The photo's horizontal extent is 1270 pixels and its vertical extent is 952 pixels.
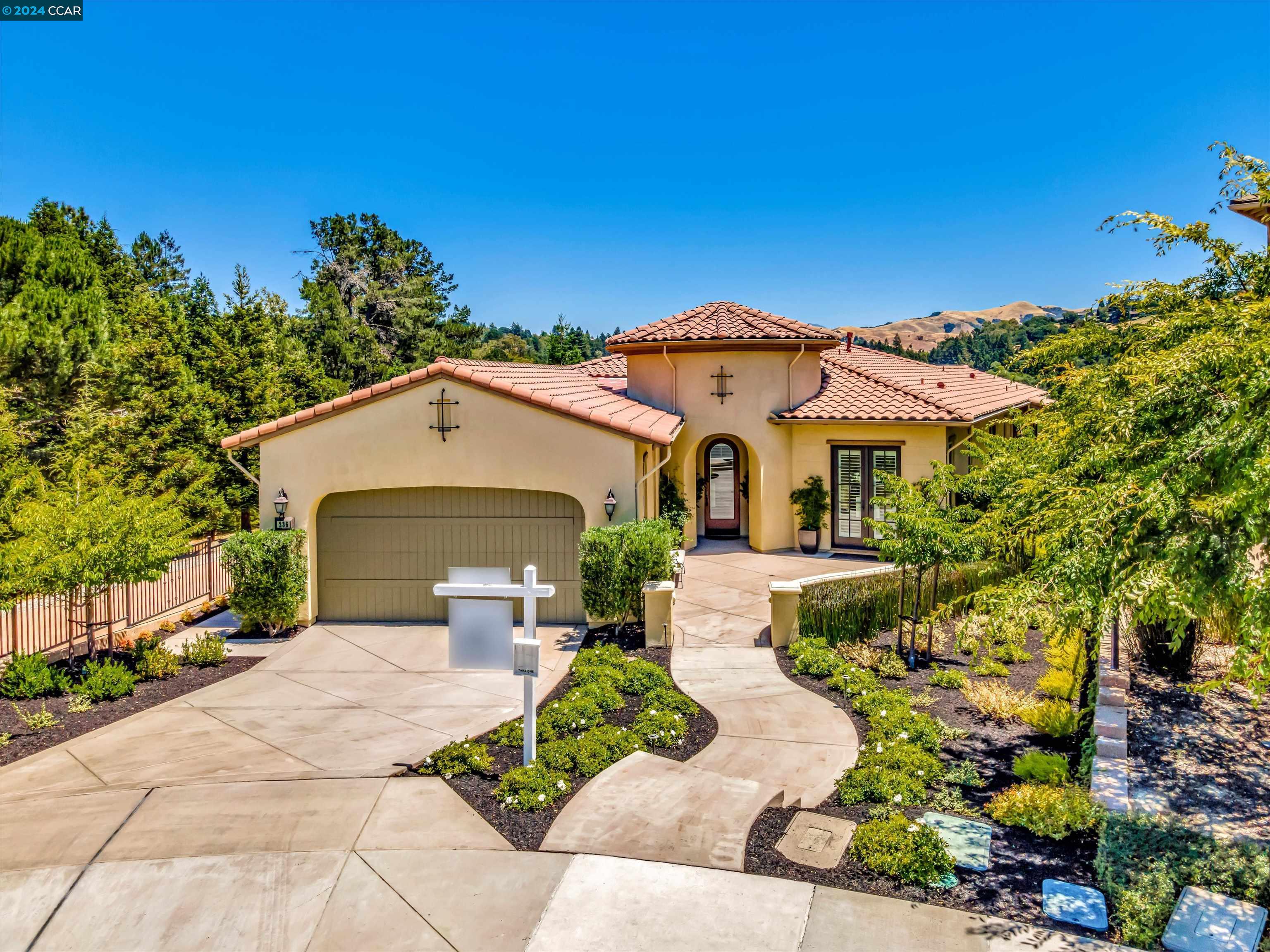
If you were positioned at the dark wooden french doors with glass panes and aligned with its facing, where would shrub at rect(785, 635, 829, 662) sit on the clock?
The shrub is roughly at 12 o'clock from the dark wooden french doors with glass panes.

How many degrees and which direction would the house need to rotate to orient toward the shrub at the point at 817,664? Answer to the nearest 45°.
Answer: approximately 45° to its left

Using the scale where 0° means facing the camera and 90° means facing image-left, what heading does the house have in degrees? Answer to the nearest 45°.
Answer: approximately 0°

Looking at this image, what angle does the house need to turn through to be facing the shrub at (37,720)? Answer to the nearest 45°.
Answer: approximately 45° to its right

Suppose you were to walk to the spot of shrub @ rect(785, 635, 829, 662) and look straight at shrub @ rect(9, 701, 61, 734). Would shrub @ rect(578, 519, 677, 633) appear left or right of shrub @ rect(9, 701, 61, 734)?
right

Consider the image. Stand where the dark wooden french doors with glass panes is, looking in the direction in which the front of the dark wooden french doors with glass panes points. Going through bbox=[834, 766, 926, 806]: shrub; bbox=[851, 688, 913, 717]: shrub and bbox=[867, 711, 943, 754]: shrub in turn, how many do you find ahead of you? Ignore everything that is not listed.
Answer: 3

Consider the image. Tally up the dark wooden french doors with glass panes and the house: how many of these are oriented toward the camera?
2
